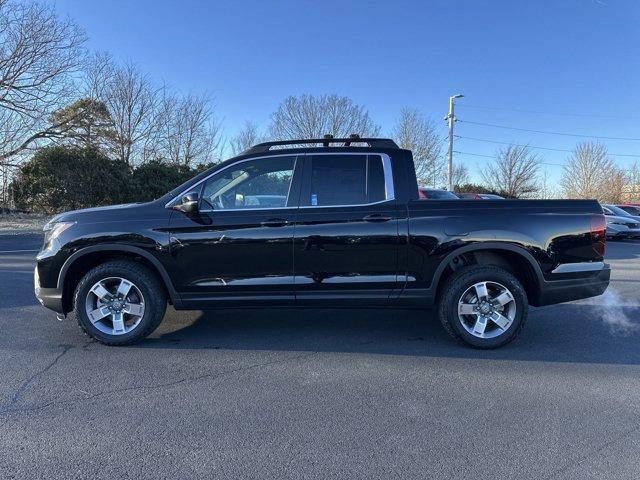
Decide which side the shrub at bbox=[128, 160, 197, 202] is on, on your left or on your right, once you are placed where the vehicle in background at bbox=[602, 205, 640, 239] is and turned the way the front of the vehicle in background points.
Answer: on your right

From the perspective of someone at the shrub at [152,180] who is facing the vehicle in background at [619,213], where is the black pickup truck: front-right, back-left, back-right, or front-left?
front-right

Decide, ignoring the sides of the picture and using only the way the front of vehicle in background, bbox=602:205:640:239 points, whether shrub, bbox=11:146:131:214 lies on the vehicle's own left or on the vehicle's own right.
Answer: on the vehicle's own right

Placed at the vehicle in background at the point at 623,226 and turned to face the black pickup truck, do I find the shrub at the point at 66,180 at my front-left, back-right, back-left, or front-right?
front-right

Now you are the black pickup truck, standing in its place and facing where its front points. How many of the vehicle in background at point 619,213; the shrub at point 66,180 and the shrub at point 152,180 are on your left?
0

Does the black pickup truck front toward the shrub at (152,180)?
no

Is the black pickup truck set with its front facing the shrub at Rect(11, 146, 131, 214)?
no

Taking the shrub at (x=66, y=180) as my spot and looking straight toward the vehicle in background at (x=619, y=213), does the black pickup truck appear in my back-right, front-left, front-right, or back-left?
front-right

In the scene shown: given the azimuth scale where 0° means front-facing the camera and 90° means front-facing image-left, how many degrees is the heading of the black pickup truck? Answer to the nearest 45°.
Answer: approximately 90°

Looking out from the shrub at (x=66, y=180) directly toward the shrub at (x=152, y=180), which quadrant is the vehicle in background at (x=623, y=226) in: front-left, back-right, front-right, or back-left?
front-right
